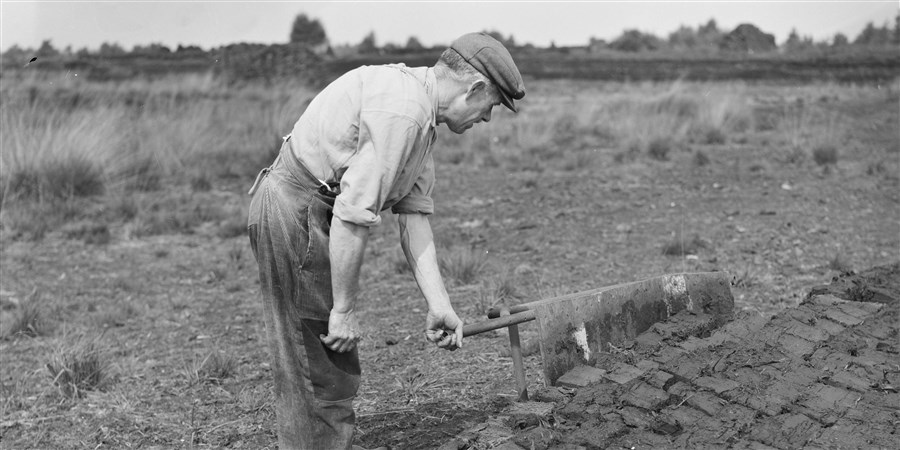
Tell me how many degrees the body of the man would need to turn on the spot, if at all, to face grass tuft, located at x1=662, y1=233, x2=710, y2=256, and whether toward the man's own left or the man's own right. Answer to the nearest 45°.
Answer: approximately 45° to the man's own left

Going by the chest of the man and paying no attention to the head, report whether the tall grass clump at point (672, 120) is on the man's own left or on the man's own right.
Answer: on the man's own left

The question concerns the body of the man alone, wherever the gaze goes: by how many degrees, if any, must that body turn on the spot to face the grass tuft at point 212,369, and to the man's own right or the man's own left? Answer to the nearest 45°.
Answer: approximately 135° to the man's own left

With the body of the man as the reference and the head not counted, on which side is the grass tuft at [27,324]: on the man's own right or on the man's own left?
on the man's own left

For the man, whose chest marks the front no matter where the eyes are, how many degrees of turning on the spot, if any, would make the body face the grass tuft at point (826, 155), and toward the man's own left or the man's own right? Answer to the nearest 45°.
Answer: approximately 45° to the man's own left

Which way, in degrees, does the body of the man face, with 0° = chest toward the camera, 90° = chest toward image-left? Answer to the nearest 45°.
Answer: approximately 270°

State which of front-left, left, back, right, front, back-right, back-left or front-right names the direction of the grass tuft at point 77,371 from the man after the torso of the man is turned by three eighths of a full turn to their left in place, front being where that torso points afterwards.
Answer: front

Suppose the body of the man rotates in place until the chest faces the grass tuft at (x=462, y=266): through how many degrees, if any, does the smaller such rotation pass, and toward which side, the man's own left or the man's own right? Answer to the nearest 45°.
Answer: approximately 90° to the man's own left

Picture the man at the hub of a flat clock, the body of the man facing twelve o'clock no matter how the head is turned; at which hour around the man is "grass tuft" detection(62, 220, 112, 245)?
The grass tuft is roughly at 8 o'clock from the man.
